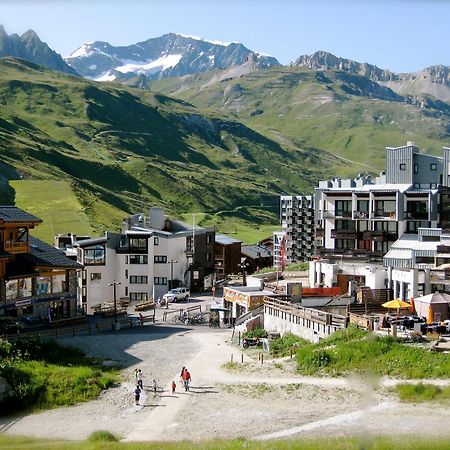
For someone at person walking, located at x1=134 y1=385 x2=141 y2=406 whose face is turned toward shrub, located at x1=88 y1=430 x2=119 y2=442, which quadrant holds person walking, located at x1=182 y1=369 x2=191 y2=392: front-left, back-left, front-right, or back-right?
back-left

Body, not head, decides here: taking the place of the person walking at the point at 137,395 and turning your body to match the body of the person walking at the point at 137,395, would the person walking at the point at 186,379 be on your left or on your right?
on your right

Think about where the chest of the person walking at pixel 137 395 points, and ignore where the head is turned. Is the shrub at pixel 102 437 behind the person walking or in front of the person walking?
behind

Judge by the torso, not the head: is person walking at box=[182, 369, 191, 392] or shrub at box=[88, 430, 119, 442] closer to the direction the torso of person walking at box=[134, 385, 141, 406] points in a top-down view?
the person walking

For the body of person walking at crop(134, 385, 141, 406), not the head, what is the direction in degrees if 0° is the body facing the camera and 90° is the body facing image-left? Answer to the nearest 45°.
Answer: approximately 180°

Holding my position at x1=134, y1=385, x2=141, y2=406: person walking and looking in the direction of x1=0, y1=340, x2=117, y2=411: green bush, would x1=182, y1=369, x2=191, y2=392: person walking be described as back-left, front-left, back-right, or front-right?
back-right

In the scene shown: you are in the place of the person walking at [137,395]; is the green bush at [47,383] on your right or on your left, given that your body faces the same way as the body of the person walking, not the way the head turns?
on your left

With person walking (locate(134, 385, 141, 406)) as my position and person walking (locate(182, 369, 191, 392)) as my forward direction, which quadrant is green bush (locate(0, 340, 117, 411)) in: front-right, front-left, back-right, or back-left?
back-left
